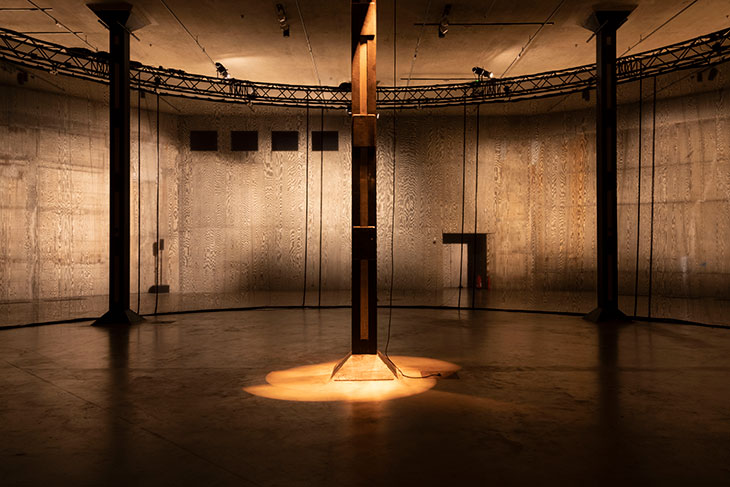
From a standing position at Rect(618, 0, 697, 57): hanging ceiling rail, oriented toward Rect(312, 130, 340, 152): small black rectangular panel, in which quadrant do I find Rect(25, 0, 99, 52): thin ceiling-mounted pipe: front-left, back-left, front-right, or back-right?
front-left

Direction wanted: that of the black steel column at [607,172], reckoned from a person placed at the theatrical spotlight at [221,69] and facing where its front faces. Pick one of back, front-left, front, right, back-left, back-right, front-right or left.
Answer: front

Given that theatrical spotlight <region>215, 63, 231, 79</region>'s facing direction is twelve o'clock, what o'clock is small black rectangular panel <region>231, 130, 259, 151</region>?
The small black rectangular panel is roughly at 8 o'clock from the theatrical spotlight.

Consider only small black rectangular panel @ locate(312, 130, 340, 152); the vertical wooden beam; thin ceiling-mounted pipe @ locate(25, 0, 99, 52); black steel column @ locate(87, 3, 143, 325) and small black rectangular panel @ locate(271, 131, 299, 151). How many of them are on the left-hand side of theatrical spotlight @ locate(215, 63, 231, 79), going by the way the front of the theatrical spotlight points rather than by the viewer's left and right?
2

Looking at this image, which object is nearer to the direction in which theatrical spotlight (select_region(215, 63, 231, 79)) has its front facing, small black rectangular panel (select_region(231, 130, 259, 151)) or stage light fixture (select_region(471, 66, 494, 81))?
the stage light fixture

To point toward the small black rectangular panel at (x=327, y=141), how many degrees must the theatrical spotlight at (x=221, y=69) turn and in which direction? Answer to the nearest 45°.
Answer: approximately 90° to its left

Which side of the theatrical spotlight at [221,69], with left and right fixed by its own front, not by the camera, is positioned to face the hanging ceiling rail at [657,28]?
front

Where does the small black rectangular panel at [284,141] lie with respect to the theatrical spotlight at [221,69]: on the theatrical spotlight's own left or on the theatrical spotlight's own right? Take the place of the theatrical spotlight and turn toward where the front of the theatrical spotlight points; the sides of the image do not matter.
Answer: on the theatrical spotlight's own left

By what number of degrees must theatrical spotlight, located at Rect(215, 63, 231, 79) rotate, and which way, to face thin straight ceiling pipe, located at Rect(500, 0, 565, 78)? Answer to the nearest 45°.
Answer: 0° — it already faces it

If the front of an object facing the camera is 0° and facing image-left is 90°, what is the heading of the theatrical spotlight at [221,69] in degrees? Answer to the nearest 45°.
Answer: approximately 315°

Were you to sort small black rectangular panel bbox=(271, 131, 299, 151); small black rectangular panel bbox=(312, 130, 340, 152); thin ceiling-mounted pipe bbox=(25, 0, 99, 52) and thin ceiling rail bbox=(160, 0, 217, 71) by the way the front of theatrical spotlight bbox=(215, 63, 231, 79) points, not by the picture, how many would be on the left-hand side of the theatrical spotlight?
2

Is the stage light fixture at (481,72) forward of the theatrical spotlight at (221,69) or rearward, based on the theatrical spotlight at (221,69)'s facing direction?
forward

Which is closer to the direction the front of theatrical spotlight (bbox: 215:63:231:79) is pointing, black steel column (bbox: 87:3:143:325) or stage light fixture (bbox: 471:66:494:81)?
the stage light fixture

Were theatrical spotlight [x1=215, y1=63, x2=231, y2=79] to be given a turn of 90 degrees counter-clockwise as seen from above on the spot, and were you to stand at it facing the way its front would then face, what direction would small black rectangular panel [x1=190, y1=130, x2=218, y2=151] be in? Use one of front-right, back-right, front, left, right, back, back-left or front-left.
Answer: front-left

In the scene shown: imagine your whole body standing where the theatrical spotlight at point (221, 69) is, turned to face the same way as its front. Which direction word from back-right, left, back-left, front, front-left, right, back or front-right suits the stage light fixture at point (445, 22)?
front
